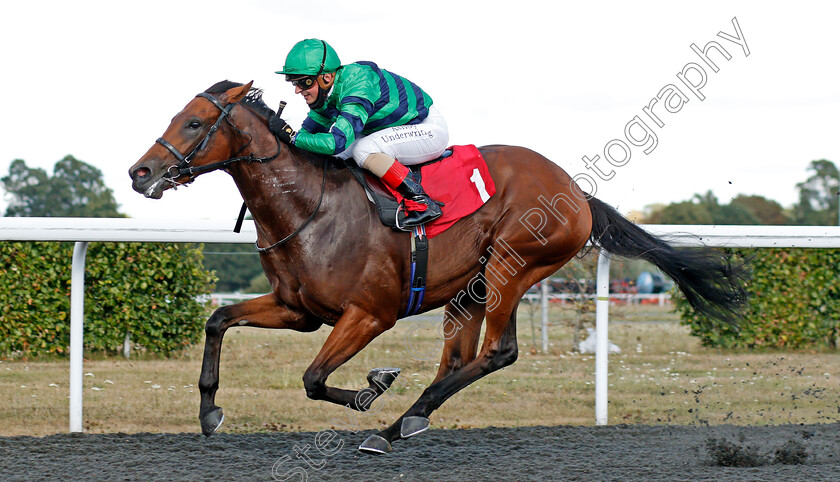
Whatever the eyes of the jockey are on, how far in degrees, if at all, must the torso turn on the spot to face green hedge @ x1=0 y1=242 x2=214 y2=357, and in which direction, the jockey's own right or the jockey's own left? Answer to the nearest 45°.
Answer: approximately 45° to the jockey's own right

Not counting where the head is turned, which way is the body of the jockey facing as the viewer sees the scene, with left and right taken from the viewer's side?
facing to the left of the viewer

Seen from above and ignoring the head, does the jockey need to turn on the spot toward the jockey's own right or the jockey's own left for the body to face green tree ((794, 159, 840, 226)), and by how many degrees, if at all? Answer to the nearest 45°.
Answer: approximately 135° to the jockey's own right

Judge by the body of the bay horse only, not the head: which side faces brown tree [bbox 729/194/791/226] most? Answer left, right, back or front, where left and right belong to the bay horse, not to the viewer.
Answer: right

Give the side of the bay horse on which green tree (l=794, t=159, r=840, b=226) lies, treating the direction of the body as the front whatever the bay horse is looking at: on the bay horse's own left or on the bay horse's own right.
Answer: on the bay horse's own right

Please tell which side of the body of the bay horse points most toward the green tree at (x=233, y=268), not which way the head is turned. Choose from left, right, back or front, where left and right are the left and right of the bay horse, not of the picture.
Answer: right

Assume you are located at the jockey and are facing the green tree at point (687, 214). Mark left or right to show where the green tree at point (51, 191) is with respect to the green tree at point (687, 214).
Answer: left

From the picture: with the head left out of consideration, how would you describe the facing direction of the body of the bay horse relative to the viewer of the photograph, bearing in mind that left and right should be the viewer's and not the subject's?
facing to the left of the viewer
